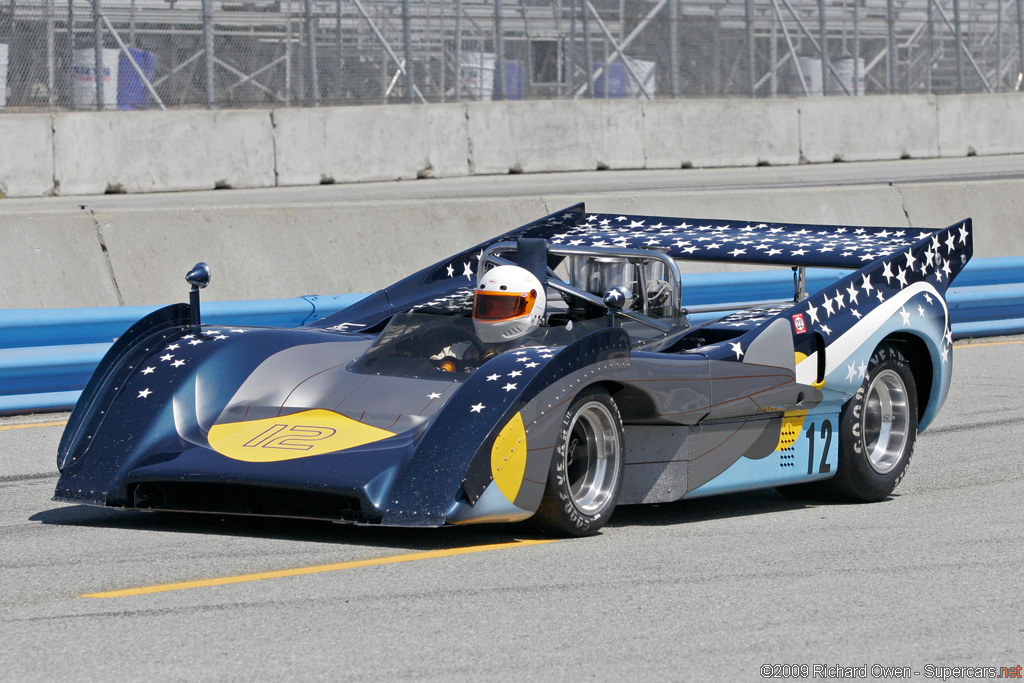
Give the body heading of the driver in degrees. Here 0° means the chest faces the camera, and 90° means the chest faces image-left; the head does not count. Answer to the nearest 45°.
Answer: approximately 45°

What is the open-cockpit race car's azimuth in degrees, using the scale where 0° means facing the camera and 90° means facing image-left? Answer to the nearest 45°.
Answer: approximately 45°

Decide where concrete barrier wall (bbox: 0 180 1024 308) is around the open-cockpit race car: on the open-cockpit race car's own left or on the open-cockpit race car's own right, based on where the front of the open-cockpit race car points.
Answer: on the open-cockpit race car's own right

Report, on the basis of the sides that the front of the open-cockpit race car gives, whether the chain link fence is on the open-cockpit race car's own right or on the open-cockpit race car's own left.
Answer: on the open-cockpit race car's own right

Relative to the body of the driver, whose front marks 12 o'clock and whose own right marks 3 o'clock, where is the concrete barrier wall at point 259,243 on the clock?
The concrete barrier wall is roughly at 4 o'clock from the driver.

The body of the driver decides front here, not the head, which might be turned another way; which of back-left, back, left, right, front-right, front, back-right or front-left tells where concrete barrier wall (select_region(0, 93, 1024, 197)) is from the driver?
back-right

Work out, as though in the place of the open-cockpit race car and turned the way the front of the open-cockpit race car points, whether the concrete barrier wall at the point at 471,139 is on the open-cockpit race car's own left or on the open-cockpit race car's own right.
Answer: on the open-cockpit race car's own right

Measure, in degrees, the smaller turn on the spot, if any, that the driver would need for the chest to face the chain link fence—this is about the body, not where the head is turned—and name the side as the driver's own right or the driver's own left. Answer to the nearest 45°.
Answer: approximately 135° to the driver's own right

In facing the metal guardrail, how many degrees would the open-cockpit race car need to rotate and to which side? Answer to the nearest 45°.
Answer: approximately 90° to its right
